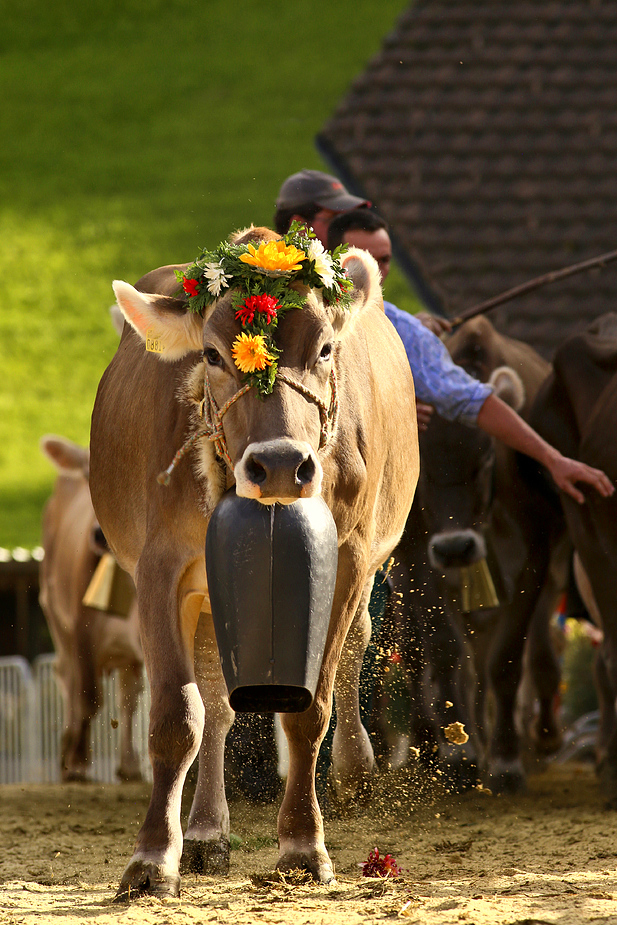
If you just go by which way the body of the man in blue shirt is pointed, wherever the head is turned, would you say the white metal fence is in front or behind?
behind

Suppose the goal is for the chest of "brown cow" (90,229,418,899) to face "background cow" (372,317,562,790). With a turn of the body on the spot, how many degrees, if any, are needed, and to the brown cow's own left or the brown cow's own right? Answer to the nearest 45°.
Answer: approximately 135° to the brown cow's own left

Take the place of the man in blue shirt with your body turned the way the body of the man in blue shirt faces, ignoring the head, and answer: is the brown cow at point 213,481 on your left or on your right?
on your right

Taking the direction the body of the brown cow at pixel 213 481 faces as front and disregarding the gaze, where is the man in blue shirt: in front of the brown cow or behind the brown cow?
behind

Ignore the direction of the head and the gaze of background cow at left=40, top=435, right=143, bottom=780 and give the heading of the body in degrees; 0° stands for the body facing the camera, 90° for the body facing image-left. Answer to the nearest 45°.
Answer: approximately 0°

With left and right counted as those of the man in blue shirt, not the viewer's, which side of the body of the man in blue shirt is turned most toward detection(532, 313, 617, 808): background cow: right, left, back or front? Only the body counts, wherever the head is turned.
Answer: left

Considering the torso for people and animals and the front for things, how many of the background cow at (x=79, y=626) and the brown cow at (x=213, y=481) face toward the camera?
2

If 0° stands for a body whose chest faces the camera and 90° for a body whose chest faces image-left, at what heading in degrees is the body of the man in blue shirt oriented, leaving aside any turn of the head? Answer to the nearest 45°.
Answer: approximately 315°

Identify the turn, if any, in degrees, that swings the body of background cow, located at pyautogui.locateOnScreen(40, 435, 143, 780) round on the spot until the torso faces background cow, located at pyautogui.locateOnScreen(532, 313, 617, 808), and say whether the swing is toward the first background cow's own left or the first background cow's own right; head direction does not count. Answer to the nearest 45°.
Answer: approximately 45° to the first background cow's own left
